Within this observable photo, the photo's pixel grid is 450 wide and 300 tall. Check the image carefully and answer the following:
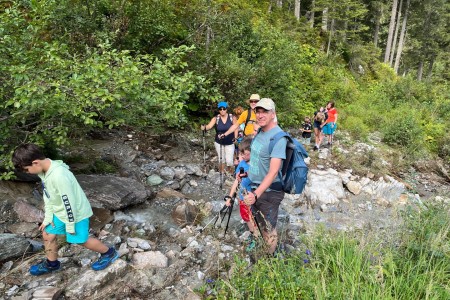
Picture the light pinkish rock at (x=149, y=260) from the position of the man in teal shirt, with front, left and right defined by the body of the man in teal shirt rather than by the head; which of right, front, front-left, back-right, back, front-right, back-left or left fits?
front-right

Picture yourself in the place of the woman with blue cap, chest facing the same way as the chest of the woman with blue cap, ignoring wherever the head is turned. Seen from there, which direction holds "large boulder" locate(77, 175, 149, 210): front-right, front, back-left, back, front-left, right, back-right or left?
front-right

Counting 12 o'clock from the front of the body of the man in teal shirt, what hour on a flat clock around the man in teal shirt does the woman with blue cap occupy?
The woman with blue cap is roughly at 4 o'clock from the man in teal shirt.

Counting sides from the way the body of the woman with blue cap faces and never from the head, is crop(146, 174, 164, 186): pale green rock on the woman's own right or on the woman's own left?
on the woman's own right

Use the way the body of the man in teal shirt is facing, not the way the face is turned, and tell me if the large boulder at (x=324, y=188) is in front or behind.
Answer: behind

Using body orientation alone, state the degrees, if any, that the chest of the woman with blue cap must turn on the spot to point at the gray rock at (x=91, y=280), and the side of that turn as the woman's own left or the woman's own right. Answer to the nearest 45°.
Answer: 0° — they already face it

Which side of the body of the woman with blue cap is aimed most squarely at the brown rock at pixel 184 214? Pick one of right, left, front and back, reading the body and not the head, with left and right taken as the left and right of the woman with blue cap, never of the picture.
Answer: front

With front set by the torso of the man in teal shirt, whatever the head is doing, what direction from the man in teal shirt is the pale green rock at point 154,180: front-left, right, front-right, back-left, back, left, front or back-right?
right

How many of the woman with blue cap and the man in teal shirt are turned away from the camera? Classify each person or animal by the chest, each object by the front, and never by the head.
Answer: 0

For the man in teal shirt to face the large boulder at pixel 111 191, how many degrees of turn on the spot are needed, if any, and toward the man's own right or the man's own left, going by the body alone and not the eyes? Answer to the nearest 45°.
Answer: approximately 90° to the man's own right

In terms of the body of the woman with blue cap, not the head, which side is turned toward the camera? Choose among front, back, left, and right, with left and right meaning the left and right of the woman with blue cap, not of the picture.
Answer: front

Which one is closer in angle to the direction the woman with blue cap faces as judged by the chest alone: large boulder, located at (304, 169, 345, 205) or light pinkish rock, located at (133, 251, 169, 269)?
the light pinkish rock

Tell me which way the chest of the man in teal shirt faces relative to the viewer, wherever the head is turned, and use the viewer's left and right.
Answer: facing the viewer and to the left of the viewer
